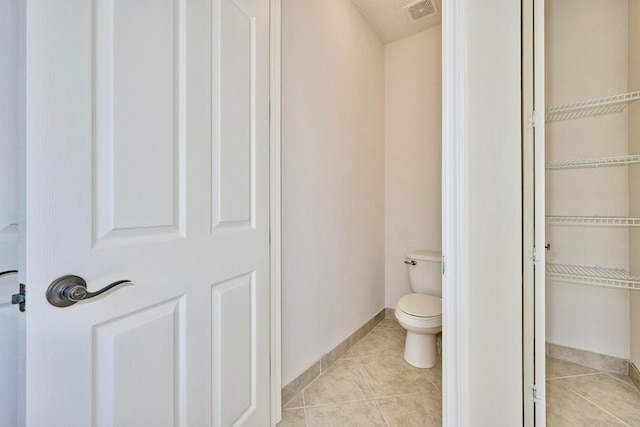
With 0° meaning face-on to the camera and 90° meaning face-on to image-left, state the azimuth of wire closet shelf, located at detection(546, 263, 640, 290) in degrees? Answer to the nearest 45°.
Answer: approximately 0°

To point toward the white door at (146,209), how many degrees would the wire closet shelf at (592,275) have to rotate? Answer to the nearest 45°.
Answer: approximately 45° to its right

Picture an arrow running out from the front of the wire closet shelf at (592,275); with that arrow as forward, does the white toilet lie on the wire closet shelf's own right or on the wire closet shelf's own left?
on the wire closet shelf's own right

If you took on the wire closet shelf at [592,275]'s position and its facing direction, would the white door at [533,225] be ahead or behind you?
ahead

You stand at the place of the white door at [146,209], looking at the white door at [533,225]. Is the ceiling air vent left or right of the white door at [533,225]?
left

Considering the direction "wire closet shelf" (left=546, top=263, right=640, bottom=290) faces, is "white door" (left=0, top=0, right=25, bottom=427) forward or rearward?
forward
